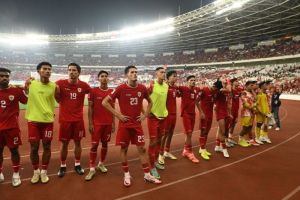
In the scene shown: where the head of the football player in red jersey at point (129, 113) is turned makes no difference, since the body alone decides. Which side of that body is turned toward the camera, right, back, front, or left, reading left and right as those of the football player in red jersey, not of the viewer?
front

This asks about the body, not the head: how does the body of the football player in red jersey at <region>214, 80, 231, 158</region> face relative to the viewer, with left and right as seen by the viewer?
facing the viewer and to the right of the viewer

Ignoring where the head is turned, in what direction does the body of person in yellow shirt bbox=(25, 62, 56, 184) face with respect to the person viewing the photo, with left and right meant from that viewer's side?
facing the viewer

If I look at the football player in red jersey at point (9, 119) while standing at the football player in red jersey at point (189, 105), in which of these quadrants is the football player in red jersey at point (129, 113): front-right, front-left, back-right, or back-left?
front-left

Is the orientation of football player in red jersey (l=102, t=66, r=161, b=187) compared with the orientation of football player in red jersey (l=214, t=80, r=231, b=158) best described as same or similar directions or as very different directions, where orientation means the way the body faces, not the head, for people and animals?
same or similar directions

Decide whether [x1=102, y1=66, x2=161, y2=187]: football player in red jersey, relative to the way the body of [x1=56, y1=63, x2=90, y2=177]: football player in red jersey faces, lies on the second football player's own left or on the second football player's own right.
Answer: on the second football player's own left

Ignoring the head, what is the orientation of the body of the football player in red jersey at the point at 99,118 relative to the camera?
toward the camera

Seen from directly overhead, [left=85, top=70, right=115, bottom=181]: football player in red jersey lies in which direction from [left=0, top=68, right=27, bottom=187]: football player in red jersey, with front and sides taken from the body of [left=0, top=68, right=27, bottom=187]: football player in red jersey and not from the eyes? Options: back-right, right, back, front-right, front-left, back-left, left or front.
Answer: left

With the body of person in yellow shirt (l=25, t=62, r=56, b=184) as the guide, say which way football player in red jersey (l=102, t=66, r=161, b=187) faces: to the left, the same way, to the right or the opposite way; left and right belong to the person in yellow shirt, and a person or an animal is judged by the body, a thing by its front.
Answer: the same way

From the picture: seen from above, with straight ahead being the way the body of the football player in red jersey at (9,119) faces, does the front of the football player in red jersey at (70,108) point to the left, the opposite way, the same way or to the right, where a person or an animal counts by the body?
the same way

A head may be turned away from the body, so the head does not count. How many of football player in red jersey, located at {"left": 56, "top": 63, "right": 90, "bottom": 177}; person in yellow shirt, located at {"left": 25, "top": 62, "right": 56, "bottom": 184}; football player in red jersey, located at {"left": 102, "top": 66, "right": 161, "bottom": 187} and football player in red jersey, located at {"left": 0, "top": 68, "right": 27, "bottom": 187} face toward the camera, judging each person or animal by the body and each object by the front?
4

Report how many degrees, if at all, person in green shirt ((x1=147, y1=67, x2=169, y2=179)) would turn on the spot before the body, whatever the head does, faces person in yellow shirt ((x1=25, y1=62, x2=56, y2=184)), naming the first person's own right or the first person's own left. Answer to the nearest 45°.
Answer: approximately 135° to the first person's own right

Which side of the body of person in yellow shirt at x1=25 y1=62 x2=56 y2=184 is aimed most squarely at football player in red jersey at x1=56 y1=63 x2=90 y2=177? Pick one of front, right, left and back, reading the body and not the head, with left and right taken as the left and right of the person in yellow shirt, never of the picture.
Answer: left

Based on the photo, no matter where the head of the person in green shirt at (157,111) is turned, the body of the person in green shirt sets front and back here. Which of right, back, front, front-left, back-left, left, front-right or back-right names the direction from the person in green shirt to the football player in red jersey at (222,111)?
left

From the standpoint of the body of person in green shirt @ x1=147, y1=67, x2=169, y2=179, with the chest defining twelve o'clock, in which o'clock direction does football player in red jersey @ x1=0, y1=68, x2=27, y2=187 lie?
The football player in red jersey is roughly at 4 o'clock from the person in green shirt.

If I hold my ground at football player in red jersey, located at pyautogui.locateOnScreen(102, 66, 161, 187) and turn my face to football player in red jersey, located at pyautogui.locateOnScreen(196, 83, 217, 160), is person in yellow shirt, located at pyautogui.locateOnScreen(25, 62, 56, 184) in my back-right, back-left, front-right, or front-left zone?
back-left

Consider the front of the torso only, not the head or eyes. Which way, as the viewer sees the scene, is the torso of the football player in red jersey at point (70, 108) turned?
toward the camera
